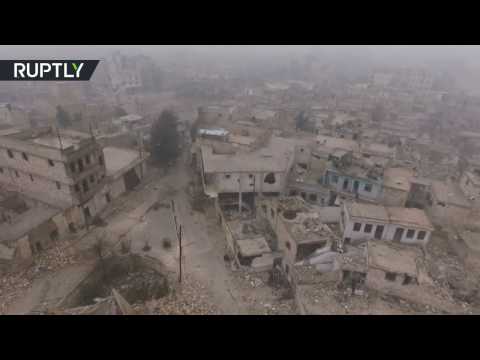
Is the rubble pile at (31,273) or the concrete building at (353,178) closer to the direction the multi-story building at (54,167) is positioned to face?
the concrete building

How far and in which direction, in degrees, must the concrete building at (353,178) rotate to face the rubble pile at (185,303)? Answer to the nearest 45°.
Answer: approximately 45° to its right

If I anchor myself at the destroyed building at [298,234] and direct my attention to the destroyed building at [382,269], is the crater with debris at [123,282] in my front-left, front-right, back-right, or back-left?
back-right

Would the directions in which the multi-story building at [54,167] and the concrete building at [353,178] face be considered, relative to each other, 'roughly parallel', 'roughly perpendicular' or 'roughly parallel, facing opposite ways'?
roughly perpendicular

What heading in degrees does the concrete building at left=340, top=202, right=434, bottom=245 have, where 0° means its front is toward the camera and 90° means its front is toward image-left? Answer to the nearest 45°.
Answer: approximately 0°

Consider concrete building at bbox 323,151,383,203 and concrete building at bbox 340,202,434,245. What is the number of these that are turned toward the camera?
2

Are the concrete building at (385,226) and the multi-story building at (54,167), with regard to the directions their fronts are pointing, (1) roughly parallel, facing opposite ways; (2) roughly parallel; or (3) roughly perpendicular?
roughly perpendicular

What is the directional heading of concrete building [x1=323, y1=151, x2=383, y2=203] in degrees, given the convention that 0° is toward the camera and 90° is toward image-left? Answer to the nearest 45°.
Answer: approximately 0°

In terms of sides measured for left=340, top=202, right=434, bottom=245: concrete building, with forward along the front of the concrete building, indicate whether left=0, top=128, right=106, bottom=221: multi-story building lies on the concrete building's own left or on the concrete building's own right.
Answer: on the concrete building's own right

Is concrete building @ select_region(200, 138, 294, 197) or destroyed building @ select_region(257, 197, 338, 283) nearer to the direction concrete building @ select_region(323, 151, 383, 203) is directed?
the destroyed building

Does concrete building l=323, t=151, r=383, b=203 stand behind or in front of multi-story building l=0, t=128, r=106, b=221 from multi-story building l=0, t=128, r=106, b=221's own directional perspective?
in front
